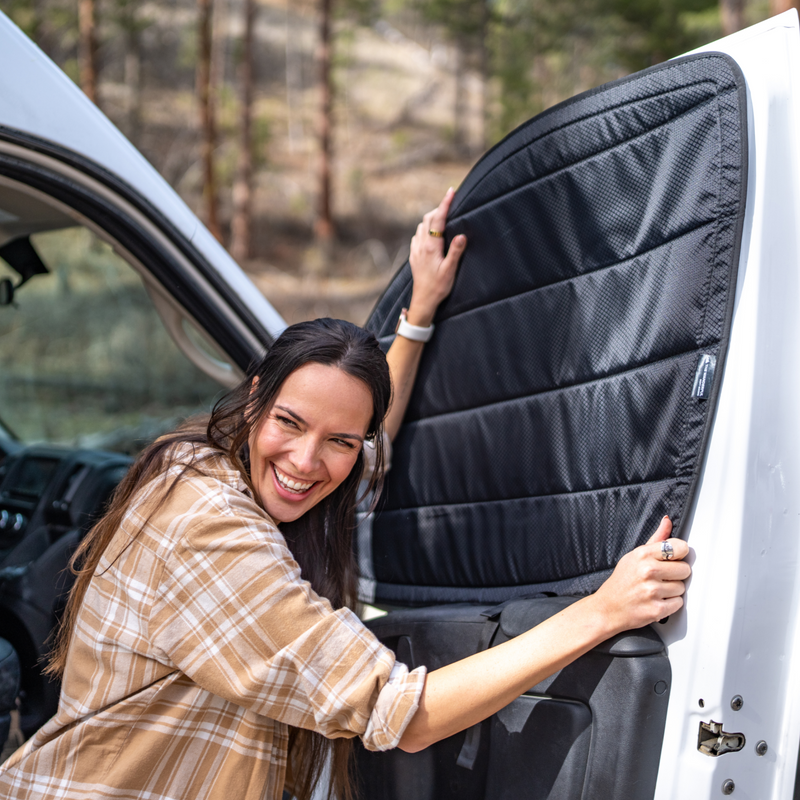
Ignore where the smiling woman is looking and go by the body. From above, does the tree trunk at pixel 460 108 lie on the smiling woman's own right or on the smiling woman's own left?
on the smiling woman's own left

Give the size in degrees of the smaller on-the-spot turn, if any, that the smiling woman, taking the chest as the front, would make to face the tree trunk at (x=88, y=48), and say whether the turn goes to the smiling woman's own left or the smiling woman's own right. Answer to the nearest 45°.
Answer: approximately 90° to the smiling woman's own left

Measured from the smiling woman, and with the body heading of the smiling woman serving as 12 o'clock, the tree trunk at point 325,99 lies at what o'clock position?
The tree trunk is roughly at 9 o'clock from the smiling woman.

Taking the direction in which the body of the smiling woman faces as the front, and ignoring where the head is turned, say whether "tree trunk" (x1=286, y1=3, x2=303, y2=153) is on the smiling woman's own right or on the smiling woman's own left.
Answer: on the smiling woman's own left

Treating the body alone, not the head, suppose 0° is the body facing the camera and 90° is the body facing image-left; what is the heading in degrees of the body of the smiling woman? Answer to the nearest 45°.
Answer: approximately 270°
